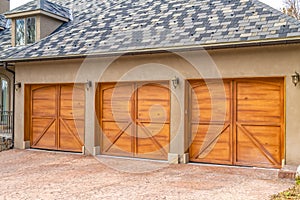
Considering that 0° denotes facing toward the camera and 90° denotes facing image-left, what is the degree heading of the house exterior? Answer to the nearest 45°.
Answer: approximately 45°
